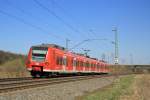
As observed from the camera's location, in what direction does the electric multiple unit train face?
facing the viewer and to the left of the viewer
